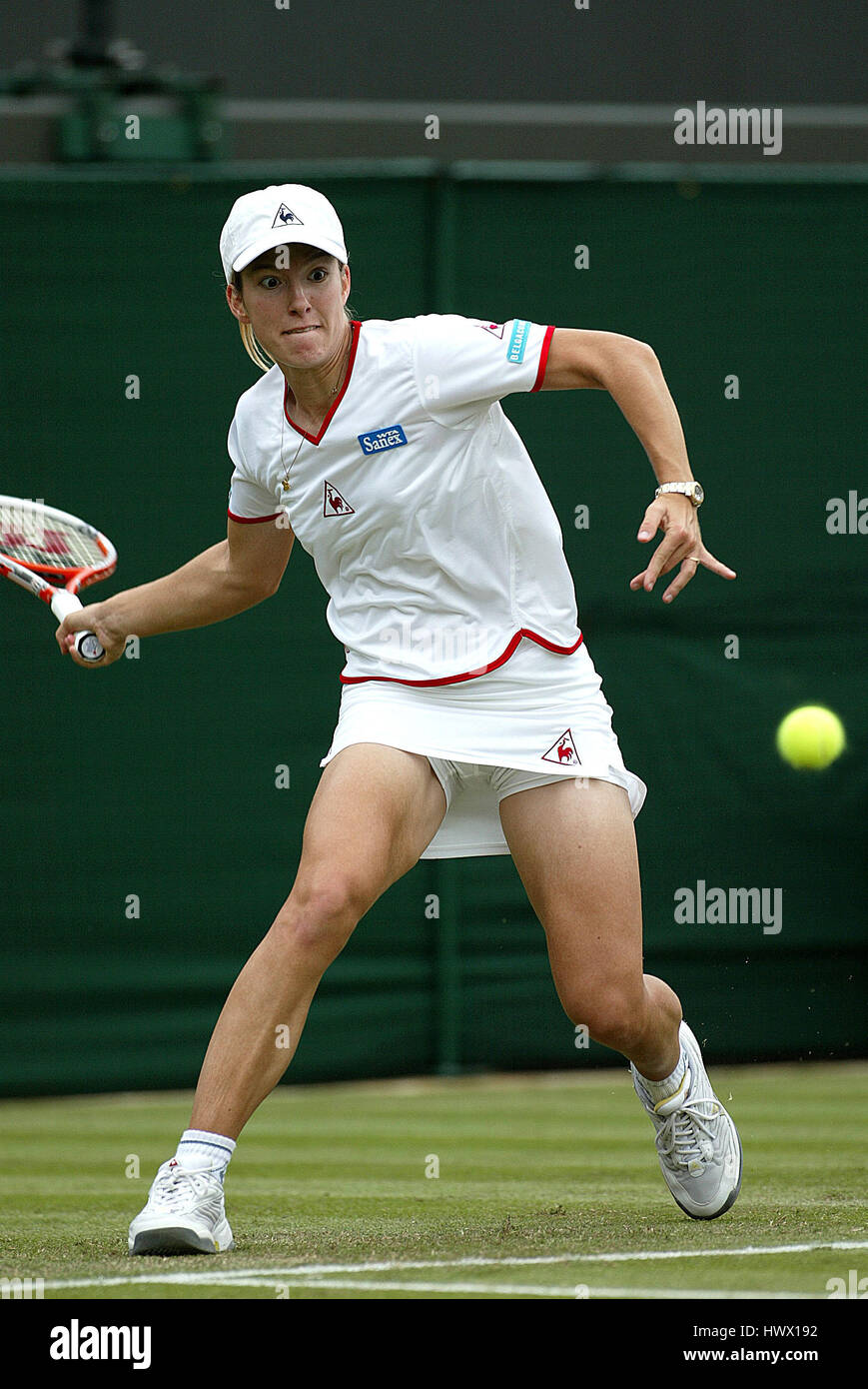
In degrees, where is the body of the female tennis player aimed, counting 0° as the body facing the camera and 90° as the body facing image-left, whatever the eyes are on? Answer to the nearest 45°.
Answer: approximately 0°
